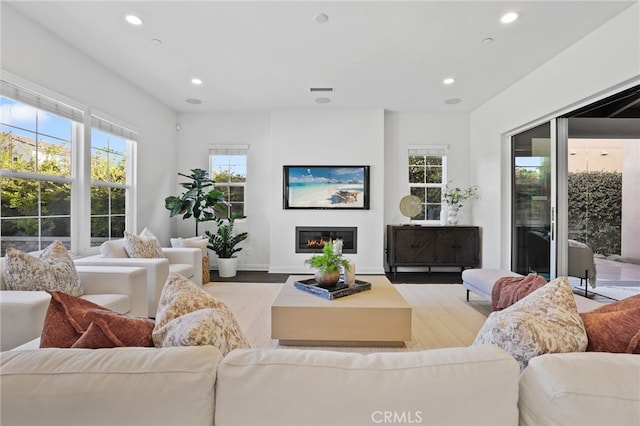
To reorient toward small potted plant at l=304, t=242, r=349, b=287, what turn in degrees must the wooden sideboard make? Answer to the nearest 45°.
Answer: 0° — it already faces it

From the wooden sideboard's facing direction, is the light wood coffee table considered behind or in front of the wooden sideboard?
in front

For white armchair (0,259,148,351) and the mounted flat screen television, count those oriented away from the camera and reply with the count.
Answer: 0

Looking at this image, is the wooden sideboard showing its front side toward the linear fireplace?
no

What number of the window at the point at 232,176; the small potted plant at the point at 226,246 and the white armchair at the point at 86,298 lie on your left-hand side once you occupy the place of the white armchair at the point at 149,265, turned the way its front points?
2

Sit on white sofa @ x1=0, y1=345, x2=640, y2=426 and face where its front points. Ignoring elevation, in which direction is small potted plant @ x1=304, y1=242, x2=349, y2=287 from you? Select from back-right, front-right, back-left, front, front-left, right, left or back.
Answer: front

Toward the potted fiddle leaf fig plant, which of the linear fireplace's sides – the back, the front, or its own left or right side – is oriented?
right

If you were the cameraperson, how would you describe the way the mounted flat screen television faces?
facing the viewer

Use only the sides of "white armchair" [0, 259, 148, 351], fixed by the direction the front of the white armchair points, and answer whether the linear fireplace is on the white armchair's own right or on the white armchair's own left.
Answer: on the white armchair's own left

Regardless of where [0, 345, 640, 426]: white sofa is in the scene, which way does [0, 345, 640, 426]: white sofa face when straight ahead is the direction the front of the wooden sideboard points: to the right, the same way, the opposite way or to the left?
the opposite way

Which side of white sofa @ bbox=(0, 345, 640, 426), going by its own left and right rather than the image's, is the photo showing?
back

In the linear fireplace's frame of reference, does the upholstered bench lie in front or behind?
in front

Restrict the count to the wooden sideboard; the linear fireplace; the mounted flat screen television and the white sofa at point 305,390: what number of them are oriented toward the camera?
3

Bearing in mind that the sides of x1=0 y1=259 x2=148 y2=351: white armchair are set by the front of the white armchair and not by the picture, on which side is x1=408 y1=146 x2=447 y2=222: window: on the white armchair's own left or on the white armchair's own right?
on the white armchair's own left

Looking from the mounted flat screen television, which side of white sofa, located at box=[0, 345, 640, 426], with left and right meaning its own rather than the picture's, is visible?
front

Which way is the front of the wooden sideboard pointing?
toward the camera

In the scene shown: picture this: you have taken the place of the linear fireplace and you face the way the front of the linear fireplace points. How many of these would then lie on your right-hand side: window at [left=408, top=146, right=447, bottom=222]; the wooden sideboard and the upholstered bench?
0

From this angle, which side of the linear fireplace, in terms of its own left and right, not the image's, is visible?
front

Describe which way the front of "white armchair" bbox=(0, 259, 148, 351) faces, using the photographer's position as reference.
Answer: facing the viewer and to the right of the viewer

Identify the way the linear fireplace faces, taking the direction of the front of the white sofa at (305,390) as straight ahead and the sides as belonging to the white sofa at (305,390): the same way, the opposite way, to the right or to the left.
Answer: the opposite way

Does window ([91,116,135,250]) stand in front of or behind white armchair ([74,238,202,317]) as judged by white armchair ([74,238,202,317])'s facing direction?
behind

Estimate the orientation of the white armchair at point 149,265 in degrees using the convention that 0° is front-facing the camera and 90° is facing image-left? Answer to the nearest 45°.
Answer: approximately 315°

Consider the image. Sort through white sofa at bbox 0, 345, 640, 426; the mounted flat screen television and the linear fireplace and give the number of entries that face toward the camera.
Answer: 2
